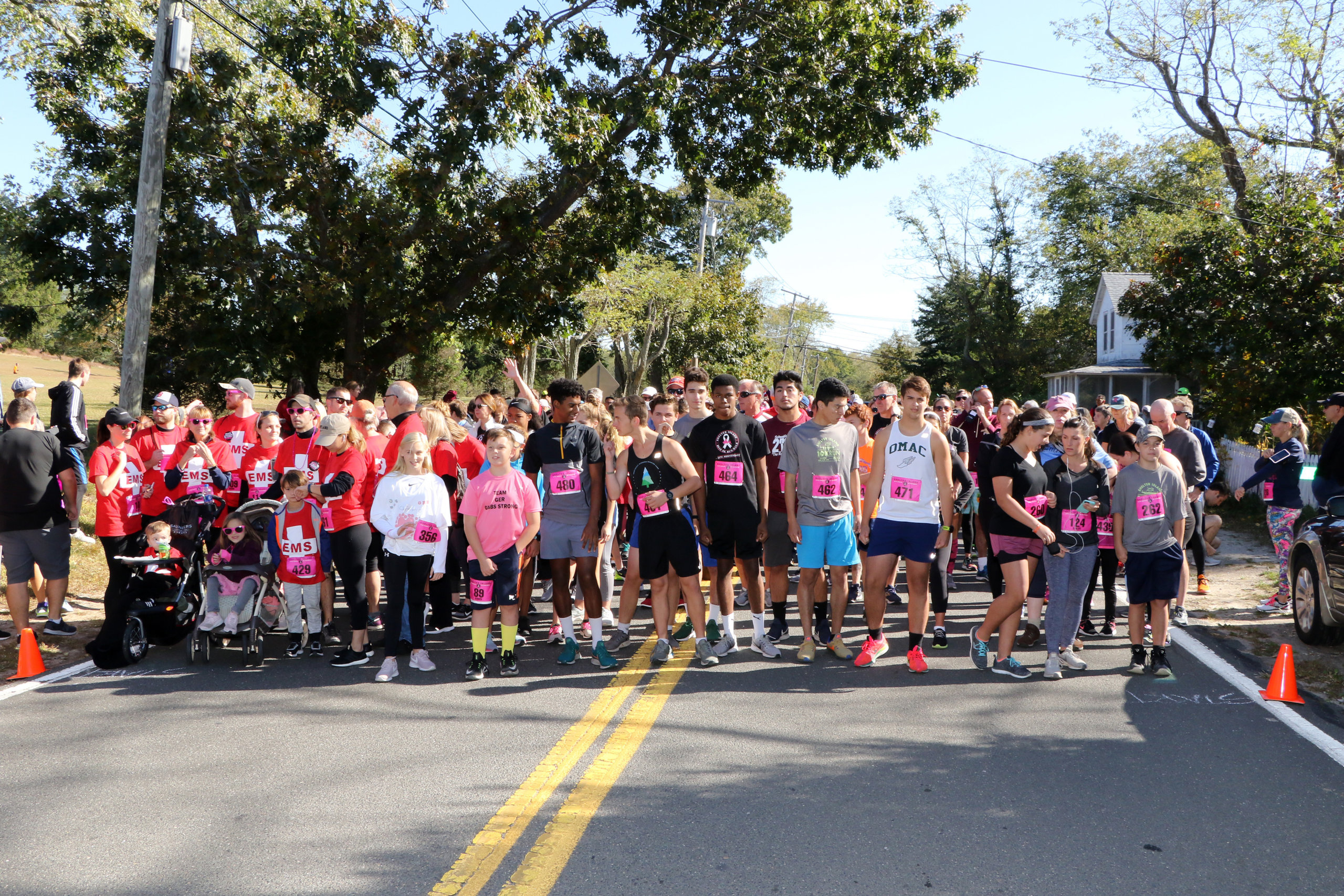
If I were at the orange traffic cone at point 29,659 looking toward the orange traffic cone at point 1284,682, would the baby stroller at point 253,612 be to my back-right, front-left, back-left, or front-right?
front-left

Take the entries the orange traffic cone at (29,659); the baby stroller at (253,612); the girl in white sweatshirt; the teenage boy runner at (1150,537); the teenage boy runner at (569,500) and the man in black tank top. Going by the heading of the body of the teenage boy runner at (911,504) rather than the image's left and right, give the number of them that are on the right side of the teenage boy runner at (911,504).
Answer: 5

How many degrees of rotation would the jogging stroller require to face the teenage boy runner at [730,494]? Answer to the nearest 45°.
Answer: approximately 90° to its left

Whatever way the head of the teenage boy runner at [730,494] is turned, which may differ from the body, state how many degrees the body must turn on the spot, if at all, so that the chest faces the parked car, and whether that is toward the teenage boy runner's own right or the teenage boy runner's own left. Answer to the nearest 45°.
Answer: approximately 90° to the teenage boy runner's own left

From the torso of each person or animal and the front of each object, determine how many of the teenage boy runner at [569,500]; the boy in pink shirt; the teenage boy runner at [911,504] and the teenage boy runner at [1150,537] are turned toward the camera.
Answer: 4

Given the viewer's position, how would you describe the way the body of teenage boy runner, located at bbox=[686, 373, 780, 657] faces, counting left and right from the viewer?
facing the viewer

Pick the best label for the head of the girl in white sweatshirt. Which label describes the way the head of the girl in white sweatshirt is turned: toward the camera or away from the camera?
toward the camera

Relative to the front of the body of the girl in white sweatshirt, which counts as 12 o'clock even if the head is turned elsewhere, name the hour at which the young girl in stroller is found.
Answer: The young girl in stroller is roughly at 4 o'clock from the girl in white sweatshirt.

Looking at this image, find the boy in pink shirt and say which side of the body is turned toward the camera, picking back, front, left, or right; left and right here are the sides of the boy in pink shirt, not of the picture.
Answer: front

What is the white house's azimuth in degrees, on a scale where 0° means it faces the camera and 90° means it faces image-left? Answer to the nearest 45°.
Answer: approximately 45°

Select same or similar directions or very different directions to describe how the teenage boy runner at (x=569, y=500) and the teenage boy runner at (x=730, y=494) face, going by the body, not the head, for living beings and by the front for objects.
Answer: same or similar directions

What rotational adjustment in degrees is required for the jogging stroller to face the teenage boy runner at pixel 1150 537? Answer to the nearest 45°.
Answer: approximately 90° to its left

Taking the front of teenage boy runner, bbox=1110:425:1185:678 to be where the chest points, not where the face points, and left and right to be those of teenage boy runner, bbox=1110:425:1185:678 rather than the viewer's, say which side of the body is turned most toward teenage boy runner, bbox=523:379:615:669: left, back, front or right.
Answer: right

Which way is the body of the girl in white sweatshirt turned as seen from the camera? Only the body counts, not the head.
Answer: toward the camera

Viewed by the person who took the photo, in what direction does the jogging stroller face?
facing the viewer and to the left of the viewer

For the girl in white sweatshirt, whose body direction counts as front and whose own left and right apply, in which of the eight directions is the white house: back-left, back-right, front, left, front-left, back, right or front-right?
back-left

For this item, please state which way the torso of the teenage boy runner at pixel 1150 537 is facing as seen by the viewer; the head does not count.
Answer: toward the camera

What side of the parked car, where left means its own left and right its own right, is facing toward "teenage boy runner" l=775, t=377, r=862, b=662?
left
